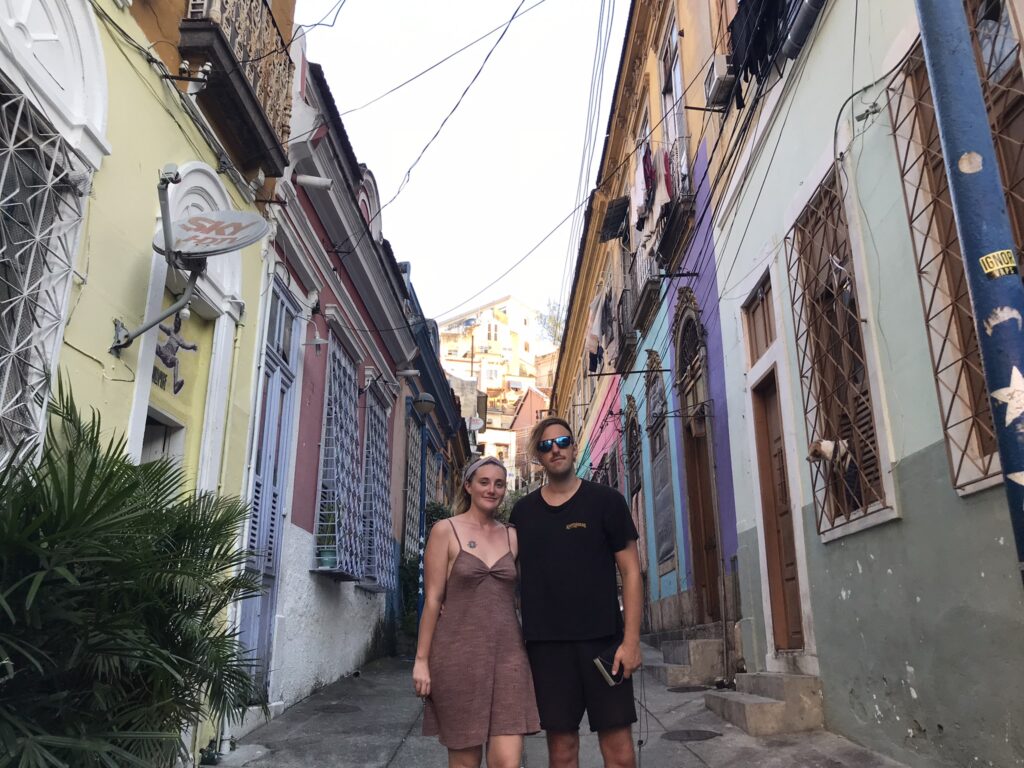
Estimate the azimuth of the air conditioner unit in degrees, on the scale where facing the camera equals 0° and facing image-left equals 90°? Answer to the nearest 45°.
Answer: approximately 45°

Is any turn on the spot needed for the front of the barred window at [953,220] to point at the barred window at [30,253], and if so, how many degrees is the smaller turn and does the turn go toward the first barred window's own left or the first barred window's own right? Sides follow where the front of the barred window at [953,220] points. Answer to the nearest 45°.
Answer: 0° — it already faces it

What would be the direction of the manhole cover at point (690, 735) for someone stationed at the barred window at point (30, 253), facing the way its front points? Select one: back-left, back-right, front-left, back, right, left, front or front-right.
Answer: front-left

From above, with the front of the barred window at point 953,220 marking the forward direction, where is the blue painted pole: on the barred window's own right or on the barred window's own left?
on the barred window's own left

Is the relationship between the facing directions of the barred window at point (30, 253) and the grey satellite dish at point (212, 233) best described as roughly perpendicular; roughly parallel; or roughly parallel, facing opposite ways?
roughly perpendicular

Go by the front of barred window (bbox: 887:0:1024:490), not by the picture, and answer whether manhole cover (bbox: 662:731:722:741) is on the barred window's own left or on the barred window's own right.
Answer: on the barred window's own right

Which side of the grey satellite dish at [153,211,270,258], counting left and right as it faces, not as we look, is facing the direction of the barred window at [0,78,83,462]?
front

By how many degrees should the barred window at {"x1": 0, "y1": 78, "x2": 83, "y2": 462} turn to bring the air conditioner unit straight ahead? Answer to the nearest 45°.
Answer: approximately 45° to its left
